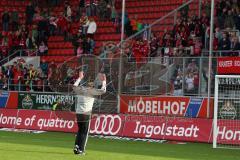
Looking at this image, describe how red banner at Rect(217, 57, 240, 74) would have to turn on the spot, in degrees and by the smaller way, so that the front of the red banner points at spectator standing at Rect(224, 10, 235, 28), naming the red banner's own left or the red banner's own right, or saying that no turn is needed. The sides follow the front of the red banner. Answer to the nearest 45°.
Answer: approximately 180°

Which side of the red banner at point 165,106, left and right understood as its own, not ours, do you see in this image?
front

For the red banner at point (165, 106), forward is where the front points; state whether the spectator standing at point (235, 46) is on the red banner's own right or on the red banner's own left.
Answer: on the red banner's own left

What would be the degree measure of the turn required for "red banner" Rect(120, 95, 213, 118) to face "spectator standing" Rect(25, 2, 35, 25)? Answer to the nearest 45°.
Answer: approximately 135° to its right

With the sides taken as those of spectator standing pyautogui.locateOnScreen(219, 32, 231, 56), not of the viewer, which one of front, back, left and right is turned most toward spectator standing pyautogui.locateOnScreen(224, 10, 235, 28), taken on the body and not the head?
back

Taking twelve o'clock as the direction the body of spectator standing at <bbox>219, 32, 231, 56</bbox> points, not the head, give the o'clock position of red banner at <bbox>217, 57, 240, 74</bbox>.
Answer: The red banner is roughly at 12 o'clock from the spectator standing.

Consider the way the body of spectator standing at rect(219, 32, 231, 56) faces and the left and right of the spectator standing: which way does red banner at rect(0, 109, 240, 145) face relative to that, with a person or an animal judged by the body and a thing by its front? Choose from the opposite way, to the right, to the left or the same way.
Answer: the same way

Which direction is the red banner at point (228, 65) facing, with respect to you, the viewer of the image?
facing the viewer

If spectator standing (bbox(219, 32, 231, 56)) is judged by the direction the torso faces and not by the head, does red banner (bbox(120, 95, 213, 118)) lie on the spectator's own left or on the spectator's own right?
on the spectator's own right

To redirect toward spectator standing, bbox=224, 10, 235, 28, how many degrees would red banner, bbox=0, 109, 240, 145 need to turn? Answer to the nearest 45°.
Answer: approximately 135° to its left

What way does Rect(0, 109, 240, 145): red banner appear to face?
toward the camera

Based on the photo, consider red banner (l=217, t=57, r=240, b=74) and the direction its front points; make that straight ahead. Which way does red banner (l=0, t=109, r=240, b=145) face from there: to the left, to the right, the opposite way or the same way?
the same way

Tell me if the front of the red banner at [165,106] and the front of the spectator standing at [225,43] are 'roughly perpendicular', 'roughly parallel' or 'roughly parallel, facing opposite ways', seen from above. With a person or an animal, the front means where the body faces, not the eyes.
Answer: roughly parallel
